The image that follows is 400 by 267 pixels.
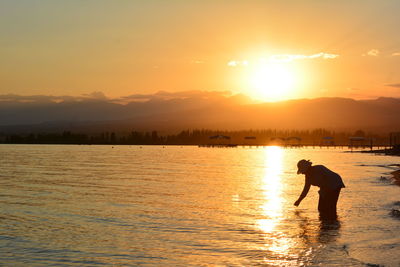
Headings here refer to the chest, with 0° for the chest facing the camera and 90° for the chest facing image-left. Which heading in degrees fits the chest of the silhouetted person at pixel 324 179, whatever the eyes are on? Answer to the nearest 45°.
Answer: approximately 90°
